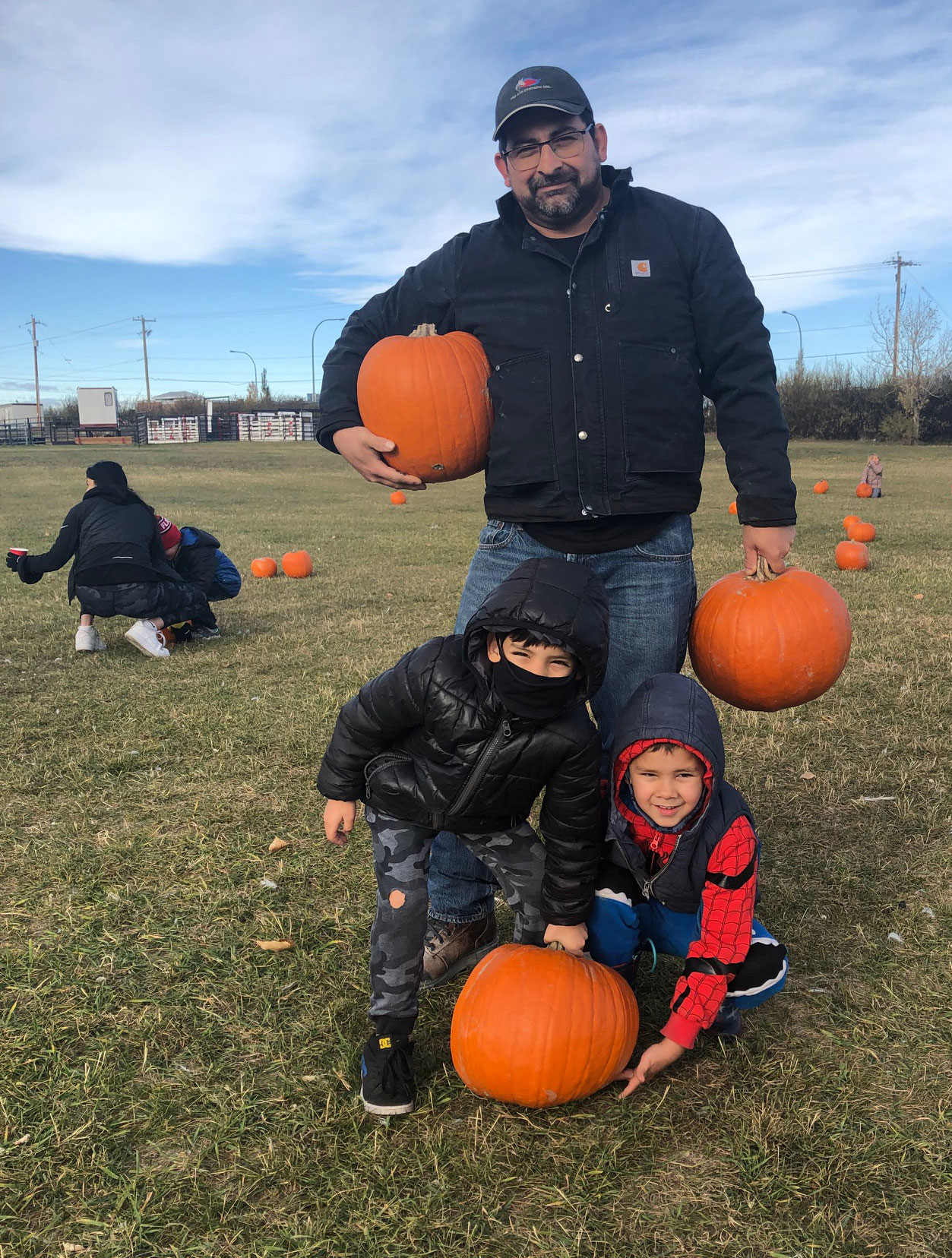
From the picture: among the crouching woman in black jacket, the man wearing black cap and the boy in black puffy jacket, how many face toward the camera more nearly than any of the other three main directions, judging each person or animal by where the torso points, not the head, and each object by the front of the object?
2

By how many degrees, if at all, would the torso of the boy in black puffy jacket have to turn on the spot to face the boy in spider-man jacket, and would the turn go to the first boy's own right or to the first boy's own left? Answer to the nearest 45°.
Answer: approximately 90° to the first boy's own left

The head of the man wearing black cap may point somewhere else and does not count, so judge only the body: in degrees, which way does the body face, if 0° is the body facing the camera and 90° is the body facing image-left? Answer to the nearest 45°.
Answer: approximately 0°

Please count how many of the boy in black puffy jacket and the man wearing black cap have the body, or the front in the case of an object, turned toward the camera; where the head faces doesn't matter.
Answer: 2

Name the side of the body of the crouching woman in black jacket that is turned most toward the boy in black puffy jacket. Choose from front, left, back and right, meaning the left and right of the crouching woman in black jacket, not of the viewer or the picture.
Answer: back
